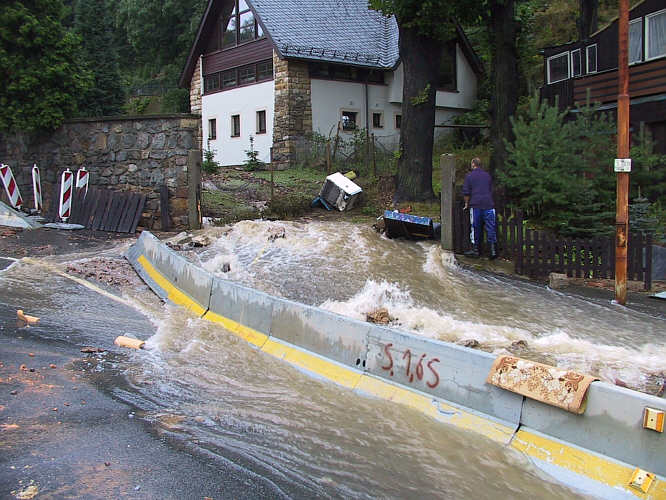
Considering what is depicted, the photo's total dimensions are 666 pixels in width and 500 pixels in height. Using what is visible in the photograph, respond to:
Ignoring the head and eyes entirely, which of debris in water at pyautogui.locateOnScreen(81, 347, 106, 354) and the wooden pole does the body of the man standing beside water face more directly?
the wooden pole

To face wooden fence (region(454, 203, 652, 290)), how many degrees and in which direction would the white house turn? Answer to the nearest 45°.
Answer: approximately 45° to its left

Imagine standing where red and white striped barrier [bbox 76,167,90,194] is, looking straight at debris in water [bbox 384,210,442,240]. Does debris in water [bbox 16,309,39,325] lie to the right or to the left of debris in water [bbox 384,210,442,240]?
right

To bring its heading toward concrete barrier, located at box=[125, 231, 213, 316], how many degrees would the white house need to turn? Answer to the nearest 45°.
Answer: approximately 45° to its left

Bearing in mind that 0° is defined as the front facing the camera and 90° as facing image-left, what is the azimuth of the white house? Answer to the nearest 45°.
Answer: approximately 45°

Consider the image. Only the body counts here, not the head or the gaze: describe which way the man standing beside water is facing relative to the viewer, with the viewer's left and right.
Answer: facing away from the viewer and to the left of the viewer
